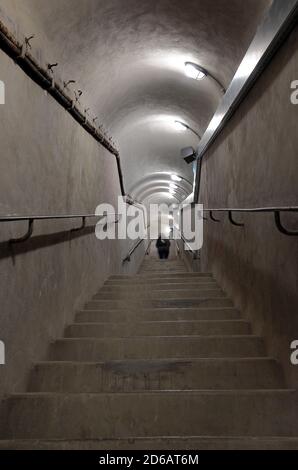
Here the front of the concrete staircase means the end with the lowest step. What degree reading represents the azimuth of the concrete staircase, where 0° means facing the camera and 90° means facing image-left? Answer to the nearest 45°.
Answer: approximately 0°

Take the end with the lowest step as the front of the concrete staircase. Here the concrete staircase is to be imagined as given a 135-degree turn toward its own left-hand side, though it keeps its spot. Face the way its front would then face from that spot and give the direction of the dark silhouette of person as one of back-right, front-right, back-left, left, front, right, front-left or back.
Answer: front-left

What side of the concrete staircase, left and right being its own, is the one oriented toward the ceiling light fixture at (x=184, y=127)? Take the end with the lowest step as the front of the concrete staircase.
back
